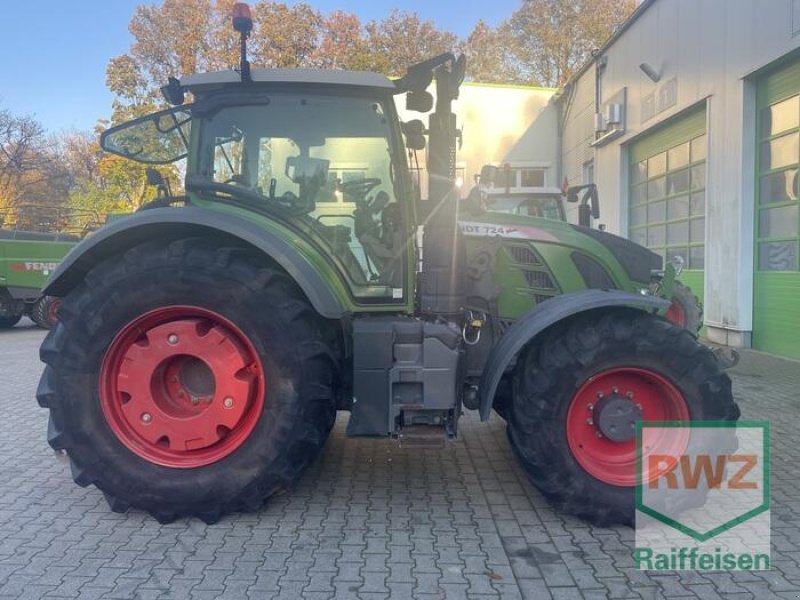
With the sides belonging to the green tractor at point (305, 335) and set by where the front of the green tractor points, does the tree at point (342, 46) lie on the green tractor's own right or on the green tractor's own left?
on the green tractor's own left

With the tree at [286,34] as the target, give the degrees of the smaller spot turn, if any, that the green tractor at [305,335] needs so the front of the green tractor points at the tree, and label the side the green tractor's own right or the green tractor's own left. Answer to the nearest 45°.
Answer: approximately 90° to the green tractor's own left

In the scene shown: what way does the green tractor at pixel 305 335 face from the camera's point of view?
to the viewer's right

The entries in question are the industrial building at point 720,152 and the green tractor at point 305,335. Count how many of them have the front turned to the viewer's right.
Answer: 1

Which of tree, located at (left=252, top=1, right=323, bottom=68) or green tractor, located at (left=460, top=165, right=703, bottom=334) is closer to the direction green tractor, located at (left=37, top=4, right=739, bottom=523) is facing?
the green tractor

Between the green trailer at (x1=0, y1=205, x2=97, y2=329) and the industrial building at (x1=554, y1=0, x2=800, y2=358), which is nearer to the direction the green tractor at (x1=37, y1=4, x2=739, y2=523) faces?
the industrial building

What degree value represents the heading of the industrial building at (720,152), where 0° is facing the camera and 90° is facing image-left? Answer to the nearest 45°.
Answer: approximately 45°

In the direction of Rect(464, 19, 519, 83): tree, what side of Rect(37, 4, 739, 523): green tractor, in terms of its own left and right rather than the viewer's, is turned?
left

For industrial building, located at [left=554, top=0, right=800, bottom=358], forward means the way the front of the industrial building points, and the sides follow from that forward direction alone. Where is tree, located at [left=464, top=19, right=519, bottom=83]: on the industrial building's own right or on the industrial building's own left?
on the industrial building's own right

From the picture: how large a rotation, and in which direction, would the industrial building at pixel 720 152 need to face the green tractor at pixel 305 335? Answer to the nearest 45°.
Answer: approximately 45° to its left

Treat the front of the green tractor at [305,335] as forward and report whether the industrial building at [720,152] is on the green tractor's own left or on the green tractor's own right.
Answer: on the green tractor's own left
